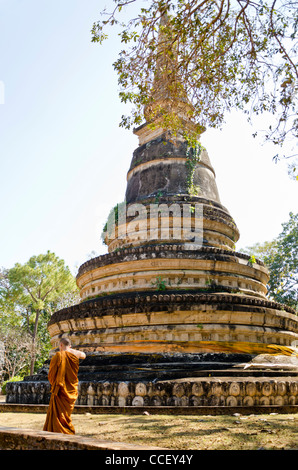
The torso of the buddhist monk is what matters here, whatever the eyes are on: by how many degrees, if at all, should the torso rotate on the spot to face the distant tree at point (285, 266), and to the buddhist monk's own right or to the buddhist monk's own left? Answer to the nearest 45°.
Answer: approximately 45° to the buddhist monk's own right

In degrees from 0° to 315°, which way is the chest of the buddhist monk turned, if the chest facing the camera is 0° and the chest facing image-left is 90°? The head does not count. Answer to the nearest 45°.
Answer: approximately 180°

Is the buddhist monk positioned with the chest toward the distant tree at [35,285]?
yes
